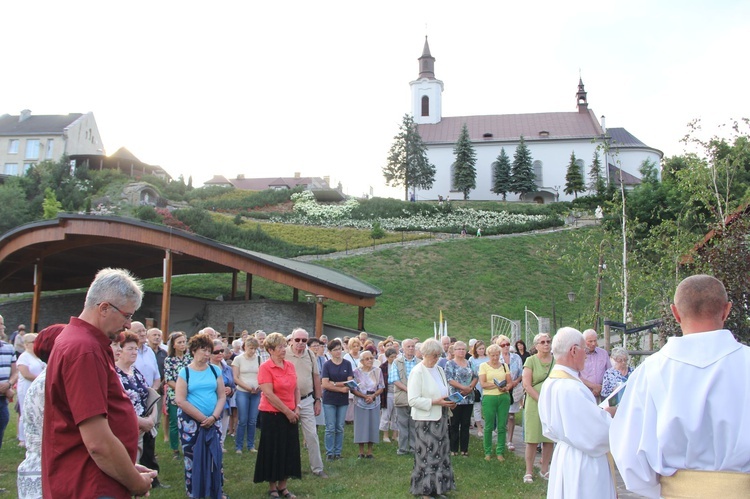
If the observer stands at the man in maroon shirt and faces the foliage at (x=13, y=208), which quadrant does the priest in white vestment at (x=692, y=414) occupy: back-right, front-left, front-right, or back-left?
back-right

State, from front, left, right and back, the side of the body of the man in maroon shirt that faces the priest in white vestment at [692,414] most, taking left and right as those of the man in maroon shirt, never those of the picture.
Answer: front

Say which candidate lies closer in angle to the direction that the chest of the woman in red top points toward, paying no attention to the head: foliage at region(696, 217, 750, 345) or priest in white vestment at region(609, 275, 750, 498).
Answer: the priest in white vestment

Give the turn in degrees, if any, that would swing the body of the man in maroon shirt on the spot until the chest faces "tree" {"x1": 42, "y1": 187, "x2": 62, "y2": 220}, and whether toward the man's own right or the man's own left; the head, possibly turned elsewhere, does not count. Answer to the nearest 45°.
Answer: approximately 90° to the man's own left

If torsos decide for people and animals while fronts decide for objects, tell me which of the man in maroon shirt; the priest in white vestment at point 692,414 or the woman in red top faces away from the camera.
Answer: the priest in white vestment

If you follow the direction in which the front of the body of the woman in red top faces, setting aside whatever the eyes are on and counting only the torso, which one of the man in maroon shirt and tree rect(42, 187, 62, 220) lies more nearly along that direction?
the man in maroon shirt

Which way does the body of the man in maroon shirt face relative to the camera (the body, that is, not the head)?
to the viewer's right

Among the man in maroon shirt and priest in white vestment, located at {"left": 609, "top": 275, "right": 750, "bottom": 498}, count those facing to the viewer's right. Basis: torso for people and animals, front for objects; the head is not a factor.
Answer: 1

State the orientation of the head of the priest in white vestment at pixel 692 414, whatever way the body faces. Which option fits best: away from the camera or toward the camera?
away from the camera

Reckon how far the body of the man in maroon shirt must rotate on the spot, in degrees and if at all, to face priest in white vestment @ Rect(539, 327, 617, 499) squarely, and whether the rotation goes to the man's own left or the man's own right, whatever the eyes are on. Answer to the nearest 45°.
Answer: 0° — they already face them

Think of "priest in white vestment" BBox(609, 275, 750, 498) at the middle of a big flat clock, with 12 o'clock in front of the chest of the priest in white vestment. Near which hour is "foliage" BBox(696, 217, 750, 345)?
The foliage is roughly at 12 o'clock from the priest in white vestment.

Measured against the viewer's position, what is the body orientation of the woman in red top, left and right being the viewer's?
facing the viewer and to the right of the viewer

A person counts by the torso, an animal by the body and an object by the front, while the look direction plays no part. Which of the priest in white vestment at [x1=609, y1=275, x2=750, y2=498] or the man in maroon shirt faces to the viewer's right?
the man in maroon shirt

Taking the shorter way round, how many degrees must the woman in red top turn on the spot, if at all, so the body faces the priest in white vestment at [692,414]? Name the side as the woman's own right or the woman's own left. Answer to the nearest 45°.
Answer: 0° — they already face them

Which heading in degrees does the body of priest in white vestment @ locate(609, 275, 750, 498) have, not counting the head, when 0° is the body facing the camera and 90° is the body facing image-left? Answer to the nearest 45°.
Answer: approximately 180°

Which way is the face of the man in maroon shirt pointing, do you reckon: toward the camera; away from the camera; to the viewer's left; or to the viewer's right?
to the viewer's right

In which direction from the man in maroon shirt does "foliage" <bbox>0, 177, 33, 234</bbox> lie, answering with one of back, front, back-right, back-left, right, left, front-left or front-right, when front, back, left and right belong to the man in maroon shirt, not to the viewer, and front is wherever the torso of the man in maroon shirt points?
left

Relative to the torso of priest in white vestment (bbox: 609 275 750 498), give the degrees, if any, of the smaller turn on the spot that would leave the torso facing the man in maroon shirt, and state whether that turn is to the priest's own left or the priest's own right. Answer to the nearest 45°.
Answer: approximately 135° to the priest's own left
